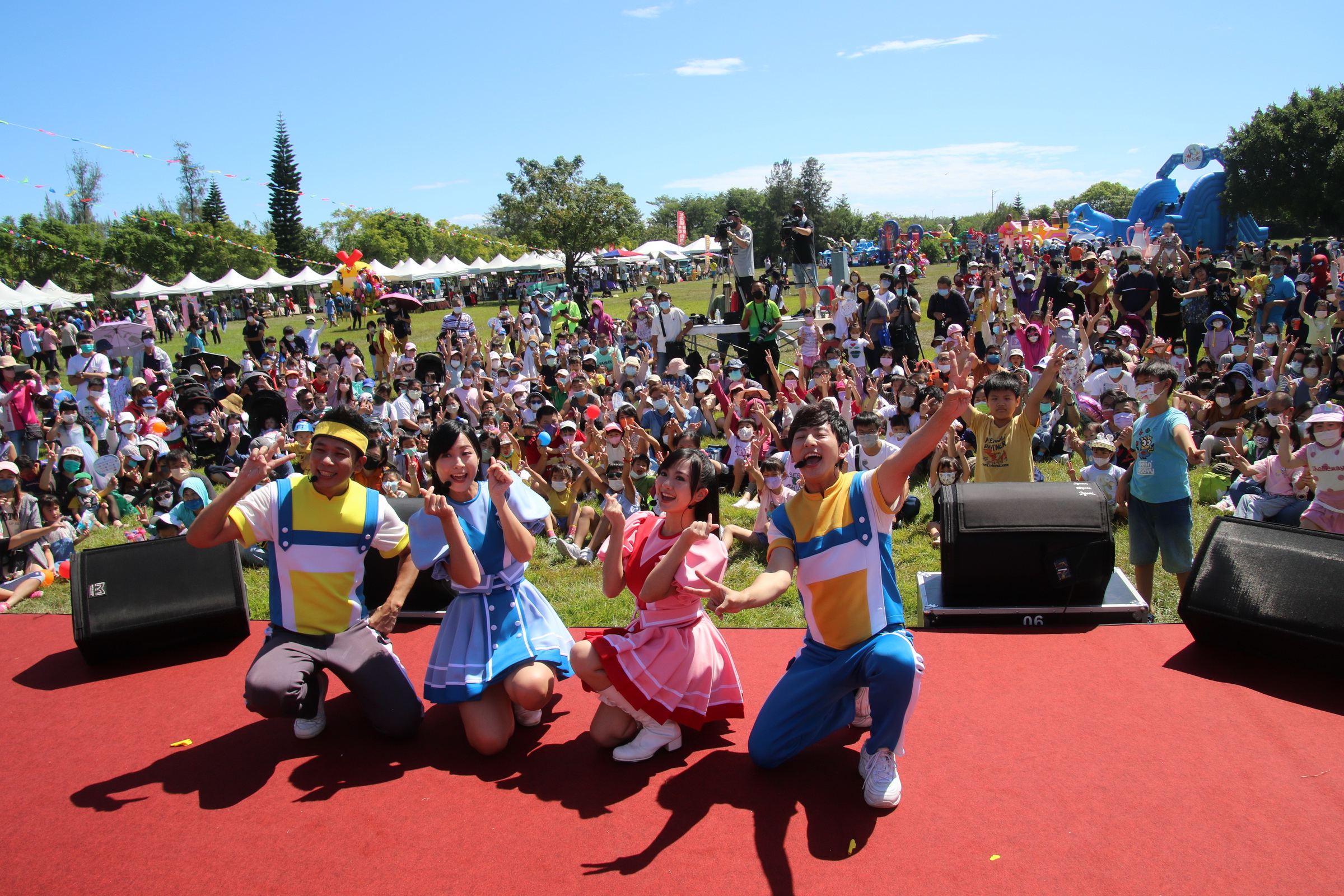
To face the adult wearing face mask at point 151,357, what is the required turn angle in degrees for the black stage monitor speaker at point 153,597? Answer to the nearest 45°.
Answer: approximately 180°

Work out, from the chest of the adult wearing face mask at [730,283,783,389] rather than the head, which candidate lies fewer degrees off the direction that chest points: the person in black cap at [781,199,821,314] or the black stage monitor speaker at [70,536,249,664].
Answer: the black stage monitor speaker

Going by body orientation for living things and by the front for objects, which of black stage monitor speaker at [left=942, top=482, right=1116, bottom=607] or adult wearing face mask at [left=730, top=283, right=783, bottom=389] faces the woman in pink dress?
the adult wearing face mask
